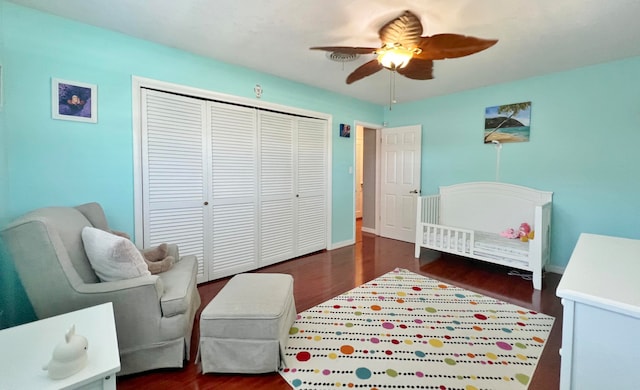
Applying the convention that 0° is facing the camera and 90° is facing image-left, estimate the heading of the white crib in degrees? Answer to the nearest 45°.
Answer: approximately 45°

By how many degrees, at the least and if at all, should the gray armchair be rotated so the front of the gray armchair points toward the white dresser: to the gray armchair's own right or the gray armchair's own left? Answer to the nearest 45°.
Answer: approximately 45° to the gray armchair's own right

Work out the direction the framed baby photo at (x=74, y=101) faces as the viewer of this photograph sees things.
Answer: facing the viewer and to the right of the viewer

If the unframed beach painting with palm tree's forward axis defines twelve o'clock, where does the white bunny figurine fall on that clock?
The white bunny figurine is roughly at 11 o'clock from the unframed beach painting with palm tree.

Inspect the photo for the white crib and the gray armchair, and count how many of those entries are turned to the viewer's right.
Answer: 1

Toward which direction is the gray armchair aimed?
to the viewer's right

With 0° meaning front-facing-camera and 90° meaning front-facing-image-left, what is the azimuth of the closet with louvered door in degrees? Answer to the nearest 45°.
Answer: approximately 315°

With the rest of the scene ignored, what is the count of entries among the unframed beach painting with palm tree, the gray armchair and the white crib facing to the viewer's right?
1

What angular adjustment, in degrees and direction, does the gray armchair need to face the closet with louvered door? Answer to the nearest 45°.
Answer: approximately 45° to its left

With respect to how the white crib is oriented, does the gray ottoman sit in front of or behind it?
in front

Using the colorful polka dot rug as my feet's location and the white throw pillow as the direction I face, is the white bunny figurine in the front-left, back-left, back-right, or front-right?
front-left

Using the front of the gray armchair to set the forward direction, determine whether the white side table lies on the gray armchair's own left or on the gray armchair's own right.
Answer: on the gray armchair's own right

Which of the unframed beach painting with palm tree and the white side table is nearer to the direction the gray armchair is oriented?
the unframed beach painting with palm tree

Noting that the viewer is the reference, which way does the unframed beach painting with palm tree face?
facing the viewer and to the left of the viewer

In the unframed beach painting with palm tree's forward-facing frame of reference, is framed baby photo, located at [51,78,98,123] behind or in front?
in front
